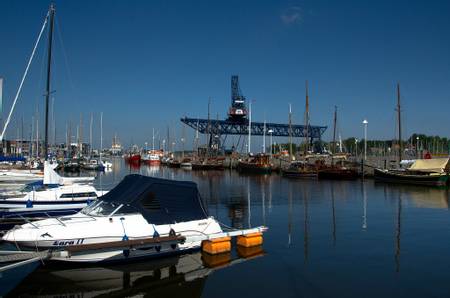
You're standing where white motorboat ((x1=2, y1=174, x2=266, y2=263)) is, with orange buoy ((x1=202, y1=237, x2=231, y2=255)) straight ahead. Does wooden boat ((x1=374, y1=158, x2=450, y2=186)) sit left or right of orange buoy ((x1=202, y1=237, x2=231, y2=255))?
left

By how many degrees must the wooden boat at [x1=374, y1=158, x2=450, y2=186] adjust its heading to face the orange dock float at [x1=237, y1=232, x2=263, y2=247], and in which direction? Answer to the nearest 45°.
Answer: approximately 90° to its left

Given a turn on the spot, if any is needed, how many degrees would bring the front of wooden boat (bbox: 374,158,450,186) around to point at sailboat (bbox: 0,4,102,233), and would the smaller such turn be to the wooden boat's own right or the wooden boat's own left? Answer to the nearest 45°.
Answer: approximately 45° to the wooden boat's own left

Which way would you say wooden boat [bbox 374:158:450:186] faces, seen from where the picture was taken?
facing to the left of the viewer

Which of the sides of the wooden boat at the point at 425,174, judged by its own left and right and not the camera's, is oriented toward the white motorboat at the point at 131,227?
left

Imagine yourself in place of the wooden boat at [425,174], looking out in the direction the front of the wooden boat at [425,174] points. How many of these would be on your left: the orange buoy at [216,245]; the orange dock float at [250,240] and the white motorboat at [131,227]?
3
